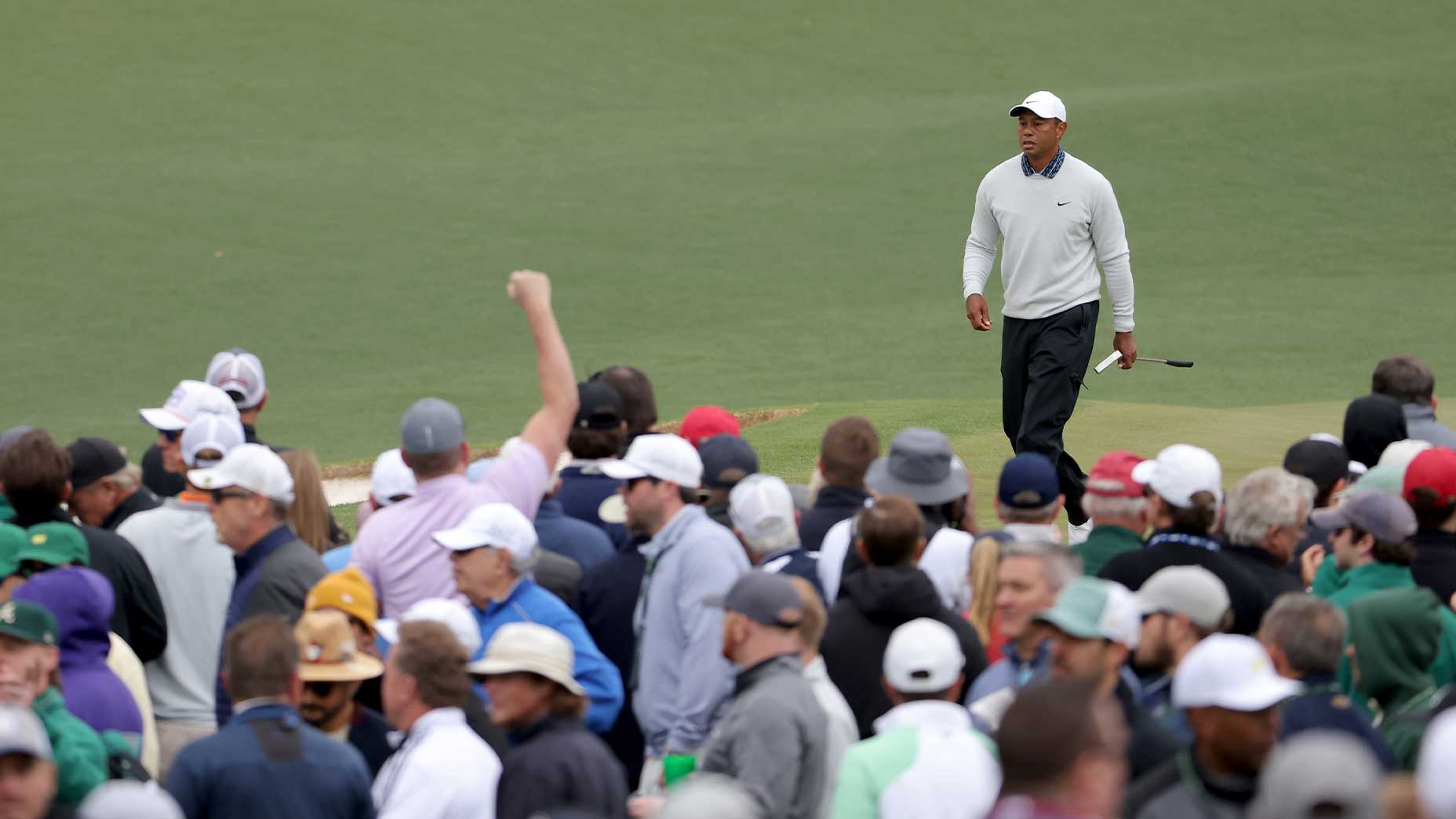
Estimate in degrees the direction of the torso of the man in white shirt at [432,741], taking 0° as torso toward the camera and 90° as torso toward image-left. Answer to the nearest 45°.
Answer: approximately 135°

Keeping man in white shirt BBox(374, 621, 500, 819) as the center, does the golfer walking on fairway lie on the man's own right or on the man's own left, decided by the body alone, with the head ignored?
on the man's own right

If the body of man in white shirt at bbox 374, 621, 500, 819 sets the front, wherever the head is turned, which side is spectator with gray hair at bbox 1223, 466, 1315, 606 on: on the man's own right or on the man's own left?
on the man's own right

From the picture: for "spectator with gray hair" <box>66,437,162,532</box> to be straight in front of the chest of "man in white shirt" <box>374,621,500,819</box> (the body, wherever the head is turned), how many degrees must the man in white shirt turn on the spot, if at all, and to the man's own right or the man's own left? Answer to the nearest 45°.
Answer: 0° — they already face them

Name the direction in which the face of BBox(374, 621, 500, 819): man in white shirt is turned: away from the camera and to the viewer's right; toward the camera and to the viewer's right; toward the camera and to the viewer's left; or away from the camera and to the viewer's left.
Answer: away from the camera and to the viewer's left

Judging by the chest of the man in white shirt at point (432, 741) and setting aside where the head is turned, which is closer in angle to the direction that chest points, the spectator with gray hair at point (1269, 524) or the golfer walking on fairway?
the golfer walking on fairway
